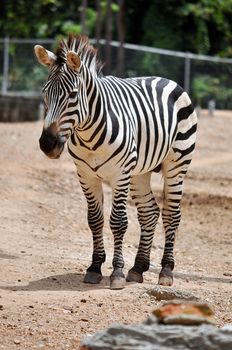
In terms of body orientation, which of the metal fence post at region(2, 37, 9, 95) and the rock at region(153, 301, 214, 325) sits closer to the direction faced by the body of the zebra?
the rock

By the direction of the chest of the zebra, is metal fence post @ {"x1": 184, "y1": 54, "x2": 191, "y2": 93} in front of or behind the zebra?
behind

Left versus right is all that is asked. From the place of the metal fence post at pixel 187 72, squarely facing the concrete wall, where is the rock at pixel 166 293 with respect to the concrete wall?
left

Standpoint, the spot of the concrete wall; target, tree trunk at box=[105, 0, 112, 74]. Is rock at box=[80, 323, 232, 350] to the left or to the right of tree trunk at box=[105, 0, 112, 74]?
right

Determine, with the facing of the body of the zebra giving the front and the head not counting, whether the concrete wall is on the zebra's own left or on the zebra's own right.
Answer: on the zebra's own right

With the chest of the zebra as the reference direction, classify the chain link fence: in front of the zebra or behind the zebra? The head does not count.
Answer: behind

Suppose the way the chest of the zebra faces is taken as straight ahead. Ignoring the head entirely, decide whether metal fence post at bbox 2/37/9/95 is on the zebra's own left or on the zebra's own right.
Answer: on the zebra's own right

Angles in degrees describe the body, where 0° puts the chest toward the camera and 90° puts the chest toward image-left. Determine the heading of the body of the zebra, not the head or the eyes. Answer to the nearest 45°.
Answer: approximately 45°

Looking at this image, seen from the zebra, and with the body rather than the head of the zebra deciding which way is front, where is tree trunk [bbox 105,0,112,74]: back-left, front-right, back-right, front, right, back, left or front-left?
back-right
